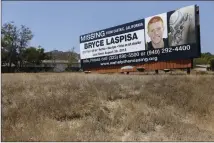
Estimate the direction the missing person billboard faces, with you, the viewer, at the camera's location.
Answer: facing the viewer and to the left of the viewer
